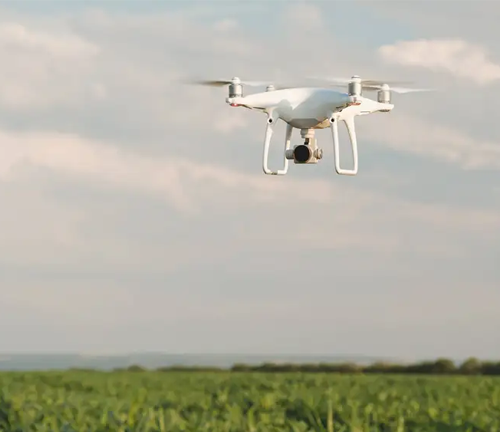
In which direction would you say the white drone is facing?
toward the camera

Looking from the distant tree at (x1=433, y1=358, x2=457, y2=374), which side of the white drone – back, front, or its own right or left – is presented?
back

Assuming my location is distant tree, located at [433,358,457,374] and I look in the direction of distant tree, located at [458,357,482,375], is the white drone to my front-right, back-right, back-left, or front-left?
back-right

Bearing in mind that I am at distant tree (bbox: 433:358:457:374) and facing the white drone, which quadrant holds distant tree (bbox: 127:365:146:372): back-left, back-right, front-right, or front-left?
front-right

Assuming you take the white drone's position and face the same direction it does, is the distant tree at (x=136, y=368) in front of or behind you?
behind

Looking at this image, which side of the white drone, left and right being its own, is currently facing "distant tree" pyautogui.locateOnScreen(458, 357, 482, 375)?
back

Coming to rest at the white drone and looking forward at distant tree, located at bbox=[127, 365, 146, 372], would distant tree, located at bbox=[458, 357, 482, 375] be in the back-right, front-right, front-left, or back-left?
front-right

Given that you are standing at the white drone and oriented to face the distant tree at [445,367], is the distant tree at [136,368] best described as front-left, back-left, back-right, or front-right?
front-left

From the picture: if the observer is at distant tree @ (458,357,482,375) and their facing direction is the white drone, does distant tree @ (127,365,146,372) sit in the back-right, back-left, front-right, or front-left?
front-right
